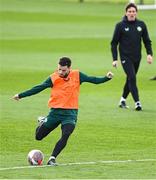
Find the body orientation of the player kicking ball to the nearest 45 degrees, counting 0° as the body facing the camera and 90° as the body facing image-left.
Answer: approximately 0°

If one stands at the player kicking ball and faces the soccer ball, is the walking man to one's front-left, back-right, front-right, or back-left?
back-right

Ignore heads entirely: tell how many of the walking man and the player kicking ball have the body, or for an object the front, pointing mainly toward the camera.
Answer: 2

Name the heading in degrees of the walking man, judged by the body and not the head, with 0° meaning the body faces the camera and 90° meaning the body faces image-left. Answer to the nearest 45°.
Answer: approximately 0°

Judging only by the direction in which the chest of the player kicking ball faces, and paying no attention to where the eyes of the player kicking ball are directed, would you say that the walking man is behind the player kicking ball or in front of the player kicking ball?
behind
